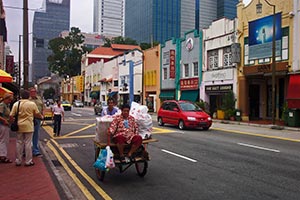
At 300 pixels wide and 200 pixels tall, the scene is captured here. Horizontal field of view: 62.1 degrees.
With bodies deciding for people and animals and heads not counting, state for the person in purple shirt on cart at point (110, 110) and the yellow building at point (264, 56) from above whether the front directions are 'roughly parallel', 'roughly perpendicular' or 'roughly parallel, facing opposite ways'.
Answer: roughly perpendicular

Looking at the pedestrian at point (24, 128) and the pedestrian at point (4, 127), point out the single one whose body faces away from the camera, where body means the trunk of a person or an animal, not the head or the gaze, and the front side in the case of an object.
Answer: the pedestrian at point (24, 128)

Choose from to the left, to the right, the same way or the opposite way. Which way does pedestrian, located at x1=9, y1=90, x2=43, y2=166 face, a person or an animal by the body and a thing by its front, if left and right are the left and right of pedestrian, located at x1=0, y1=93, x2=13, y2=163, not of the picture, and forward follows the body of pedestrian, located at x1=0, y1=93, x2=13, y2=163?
to the left

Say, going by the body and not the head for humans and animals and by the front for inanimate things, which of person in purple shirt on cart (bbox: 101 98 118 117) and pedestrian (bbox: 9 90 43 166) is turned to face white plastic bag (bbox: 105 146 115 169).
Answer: person in purple shirt on cart (bbox: 101 98 118 117)

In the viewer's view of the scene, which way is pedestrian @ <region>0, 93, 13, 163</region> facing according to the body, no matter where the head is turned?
to the viewer's right

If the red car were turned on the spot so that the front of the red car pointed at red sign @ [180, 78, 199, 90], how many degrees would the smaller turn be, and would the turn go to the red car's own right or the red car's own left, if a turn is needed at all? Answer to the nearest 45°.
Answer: approximately 135° to the red car's own left

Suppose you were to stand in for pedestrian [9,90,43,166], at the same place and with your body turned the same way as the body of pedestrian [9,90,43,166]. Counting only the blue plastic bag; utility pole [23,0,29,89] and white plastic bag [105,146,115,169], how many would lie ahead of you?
1

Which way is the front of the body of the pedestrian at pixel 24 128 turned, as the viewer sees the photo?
away from the camera

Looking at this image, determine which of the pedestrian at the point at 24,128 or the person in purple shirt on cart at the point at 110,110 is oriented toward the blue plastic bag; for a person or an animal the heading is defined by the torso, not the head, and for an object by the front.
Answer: the person in purple shirt on cart at the point at 110,110

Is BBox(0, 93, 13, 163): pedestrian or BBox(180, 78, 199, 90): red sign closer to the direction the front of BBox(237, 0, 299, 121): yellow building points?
the pedestrian

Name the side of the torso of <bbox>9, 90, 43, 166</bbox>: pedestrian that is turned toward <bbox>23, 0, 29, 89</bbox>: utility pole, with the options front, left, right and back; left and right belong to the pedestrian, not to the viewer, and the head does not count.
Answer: front

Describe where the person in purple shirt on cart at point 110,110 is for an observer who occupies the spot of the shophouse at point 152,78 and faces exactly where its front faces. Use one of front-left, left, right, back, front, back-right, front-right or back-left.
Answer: front-left
